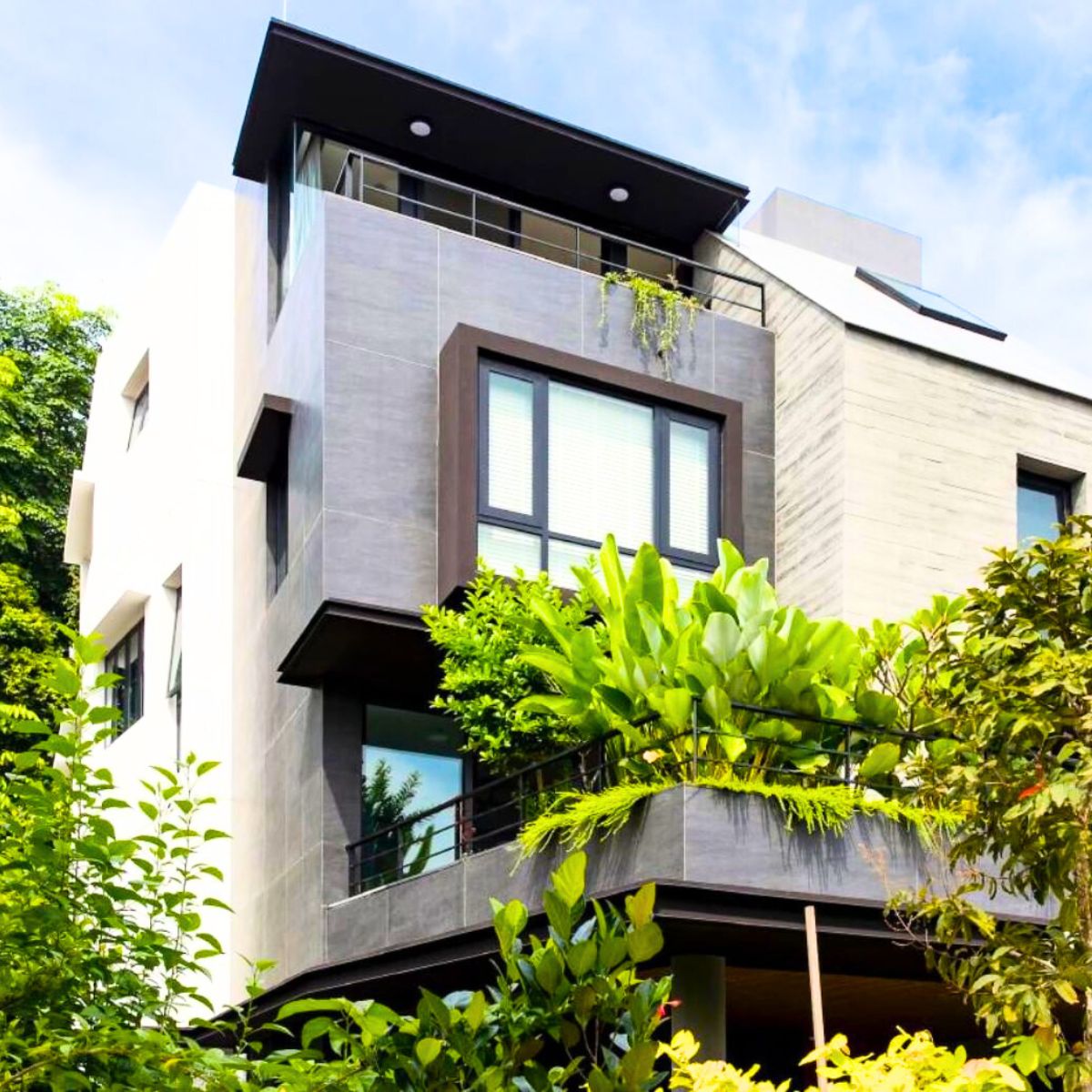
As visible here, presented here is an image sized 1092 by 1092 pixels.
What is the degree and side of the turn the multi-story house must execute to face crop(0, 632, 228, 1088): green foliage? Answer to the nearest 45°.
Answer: approximately 45° to its right

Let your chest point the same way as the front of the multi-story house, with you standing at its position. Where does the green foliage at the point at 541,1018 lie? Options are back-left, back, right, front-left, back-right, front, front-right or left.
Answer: front-right

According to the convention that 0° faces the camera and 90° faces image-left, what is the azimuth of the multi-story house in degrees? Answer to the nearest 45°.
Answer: approximately 315°

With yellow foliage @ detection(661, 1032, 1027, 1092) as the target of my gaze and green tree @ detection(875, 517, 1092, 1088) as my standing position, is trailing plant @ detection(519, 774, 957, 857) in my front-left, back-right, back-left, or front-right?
back-right
